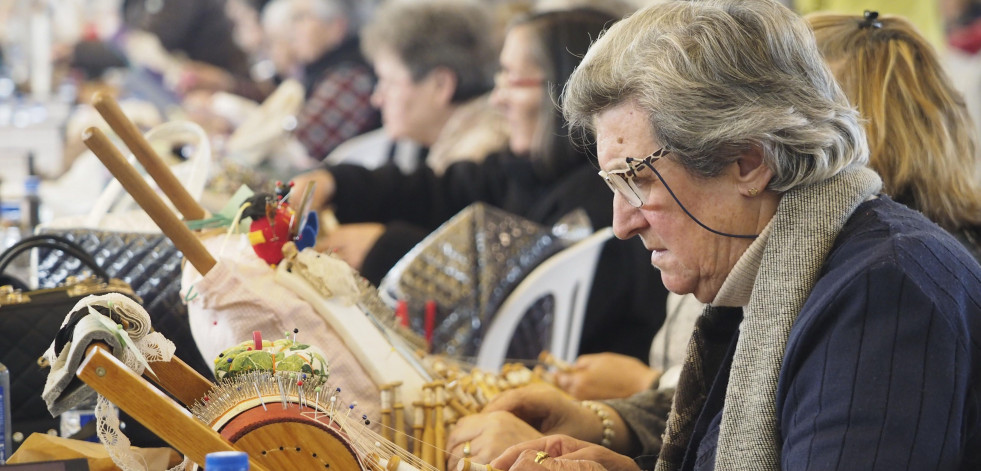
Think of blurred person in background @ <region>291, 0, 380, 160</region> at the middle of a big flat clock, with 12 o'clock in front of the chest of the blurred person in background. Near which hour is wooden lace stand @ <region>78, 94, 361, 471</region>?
The wooden lace stand is roughly at 9 o'clock from the blurred person in background.

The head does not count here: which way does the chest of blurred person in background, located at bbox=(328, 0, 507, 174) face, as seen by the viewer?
to the viewer's left

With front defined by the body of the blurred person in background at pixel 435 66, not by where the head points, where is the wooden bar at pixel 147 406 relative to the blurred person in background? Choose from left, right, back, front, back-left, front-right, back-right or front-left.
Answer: left

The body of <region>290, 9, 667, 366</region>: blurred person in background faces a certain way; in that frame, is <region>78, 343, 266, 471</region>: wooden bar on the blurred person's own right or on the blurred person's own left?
on the blurred person's own left

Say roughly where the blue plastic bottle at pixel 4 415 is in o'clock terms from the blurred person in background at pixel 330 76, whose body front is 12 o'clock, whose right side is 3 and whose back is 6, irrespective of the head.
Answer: The blue plastic bottle is roughly at 9 o'clock from the blurred person in background.

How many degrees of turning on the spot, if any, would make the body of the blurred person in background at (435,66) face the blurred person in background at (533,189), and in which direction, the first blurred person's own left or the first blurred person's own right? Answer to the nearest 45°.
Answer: approximately 90° to the first blurred person's own left

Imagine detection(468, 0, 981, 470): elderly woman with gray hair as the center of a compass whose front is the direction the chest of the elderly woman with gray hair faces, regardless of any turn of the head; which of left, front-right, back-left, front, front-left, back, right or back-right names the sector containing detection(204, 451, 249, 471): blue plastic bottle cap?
front-left

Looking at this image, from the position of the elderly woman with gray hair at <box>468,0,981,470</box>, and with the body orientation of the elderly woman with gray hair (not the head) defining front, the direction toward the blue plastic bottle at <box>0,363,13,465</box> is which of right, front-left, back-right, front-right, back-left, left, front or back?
front

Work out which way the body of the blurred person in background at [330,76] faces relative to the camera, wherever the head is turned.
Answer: to the viewer's left

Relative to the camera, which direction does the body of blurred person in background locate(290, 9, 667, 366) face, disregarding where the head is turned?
to the viewer's left

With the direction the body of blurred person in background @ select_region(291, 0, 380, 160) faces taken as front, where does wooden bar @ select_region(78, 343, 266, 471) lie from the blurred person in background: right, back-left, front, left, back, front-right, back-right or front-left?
left

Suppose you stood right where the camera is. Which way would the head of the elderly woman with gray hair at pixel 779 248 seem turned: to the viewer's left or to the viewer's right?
to the viewer's left

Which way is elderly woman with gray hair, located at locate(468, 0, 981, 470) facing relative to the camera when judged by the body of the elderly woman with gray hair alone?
to the viewer's left

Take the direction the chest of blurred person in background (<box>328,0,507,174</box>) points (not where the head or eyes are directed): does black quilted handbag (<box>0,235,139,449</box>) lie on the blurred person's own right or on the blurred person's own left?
on the blurred person's own left
